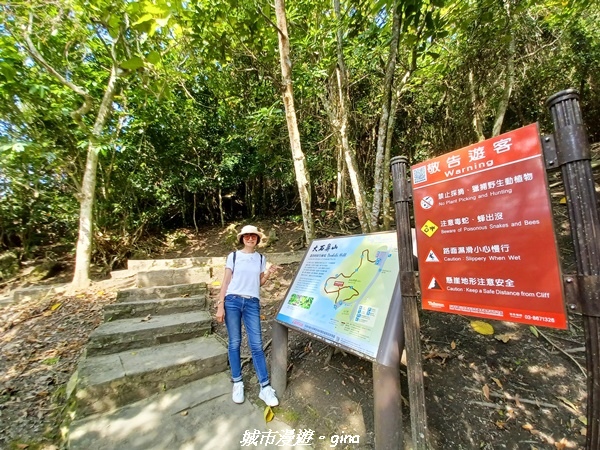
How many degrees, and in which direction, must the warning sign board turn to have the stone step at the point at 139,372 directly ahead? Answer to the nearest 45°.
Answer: approximately 45° to its right

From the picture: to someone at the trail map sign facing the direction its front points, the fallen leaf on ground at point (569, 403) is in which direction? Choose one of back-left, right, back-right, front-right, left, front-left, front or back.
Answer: back-left

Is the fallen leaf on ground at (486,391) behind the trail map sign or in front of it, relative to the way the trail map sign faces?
behind

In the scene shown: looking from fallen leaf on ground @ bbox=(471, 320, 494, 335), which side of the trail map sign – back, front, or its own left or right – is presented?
back

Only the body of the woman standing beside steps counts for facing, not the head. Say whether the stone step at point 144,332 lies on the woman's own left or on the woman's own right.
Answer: on the woman's own right

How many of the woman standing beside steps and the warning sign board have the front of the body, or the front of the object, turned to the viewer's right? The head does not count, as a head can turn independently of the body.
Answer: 0

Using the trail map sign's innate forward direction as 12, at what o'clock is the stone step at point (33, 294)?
The stone step is roughly at 2 o'clock from the trail map sign.

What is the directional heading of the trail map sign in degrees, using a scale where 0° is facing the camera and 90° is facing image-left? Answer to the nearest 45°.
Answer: approximately 45°

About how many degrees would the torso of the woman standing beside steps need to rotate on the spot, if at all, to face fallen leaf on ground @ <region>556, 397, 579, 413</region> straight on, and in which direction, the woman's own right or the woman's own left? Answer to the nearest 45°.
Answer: approximately 45° to the woman's own left
